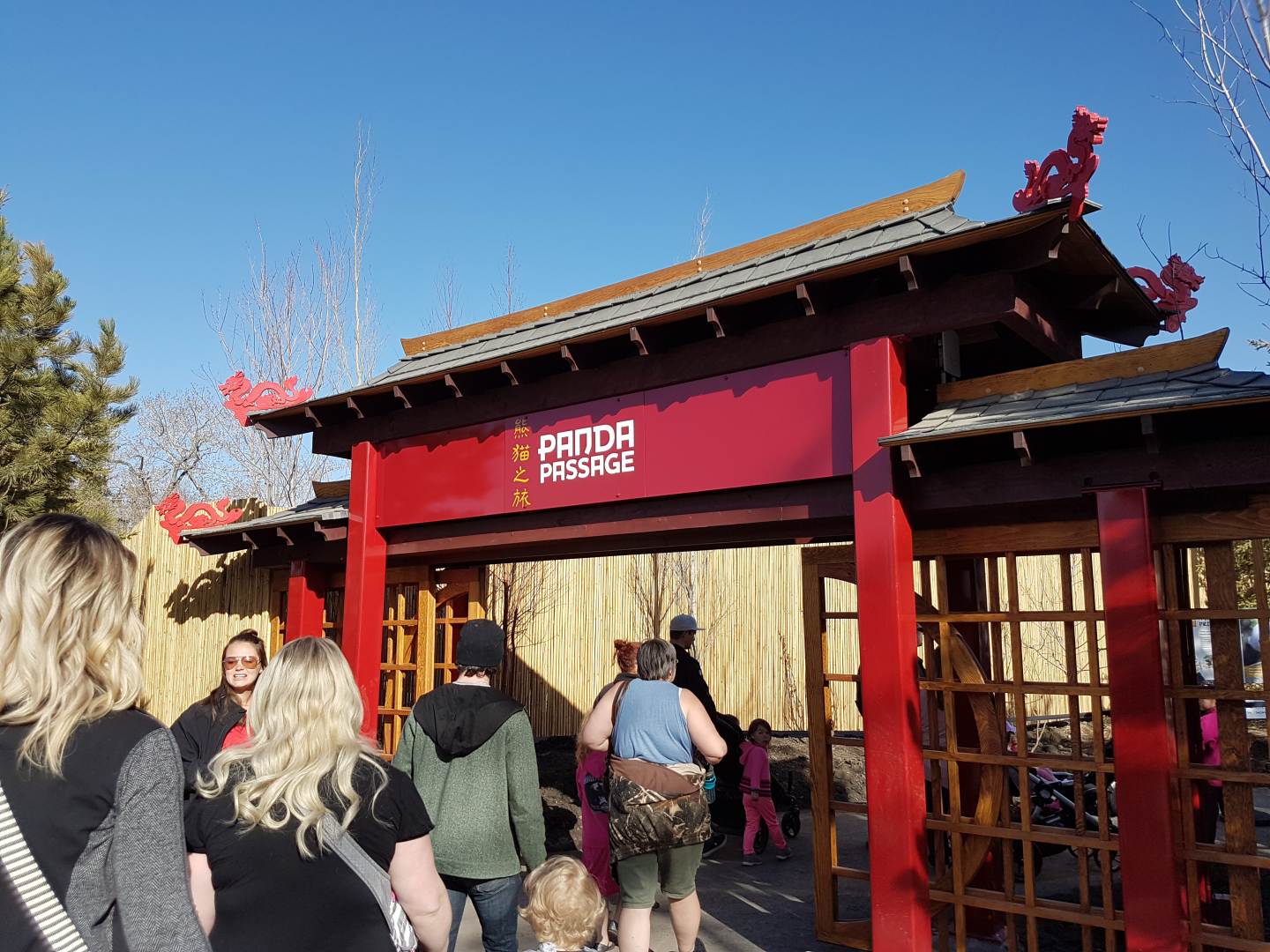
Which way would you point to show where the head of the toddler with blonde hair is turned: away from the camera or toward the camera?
away from the camera

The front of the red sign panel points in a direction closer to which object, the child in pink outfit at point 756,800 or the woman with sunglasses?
the woman with sunglasses

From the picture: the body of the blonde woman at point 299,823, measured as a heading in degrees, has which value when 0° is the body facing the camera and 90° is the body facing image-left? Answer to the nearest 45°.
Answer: approximately 180°

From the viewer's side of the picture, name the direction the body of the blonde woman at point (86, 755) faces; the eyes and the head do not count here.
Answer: away from the camera

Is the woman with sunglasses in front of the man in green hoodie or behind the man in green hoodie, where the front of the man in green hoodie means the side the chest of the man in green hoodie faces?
in front

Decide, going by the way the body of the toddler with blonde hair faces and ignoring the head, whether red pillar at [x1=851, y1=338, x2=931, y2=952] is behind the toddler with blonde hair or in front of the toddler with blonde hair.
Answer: in front

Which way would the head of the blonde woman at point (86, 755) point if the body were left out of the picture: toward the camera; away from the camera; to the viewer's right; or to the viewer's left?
away from the camera

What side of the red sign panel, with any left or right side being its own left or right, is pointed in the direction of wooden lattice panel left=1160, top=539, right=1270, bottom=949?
left

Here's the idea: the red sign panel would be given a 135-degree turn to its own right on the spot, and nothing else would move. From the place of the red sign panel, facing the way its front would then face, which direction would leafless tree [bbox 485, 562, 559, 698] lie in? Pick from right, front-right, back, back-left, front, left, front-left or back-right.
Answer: front

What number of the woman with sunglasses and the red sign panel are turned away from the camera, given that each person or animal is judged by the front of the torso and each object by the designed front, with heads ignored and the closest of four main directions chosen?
0

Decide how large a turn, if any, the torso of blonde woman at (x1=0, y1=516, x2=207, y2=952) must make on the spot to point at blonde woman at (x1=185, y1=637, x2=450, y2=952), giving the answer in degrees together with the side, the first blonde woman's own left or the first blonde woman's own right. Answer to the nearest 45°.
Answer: approximately 45° to the first blonde woman's own right

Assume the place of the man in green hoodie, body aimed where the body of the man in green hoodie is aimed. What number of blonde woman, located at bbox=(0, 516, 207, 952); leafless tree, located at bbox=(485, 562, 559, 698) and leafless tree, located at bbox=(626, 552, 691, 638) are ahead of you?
2

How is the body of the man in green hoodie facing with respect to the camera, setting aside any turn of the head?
away from the camera

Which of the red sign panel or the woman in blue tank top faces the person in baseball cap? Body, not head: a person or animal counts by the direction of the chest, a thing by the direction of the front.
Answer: the woman in blue tank top
